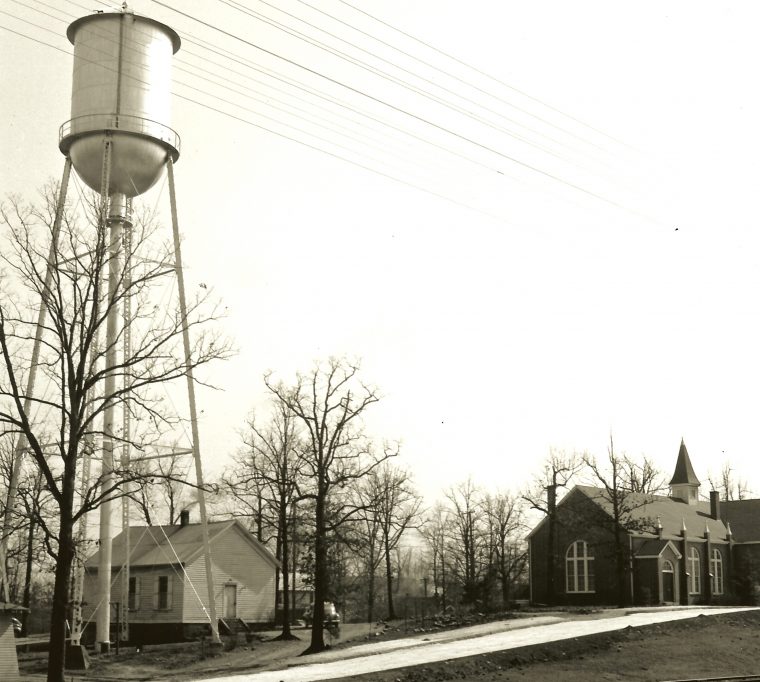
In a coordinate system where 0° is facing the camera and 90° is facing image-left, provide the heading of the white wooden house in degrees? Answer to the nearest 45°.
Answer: approximately 315°

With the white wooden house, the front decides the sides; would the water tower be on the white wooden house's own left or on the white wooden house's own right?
on the white wooden house's own right
